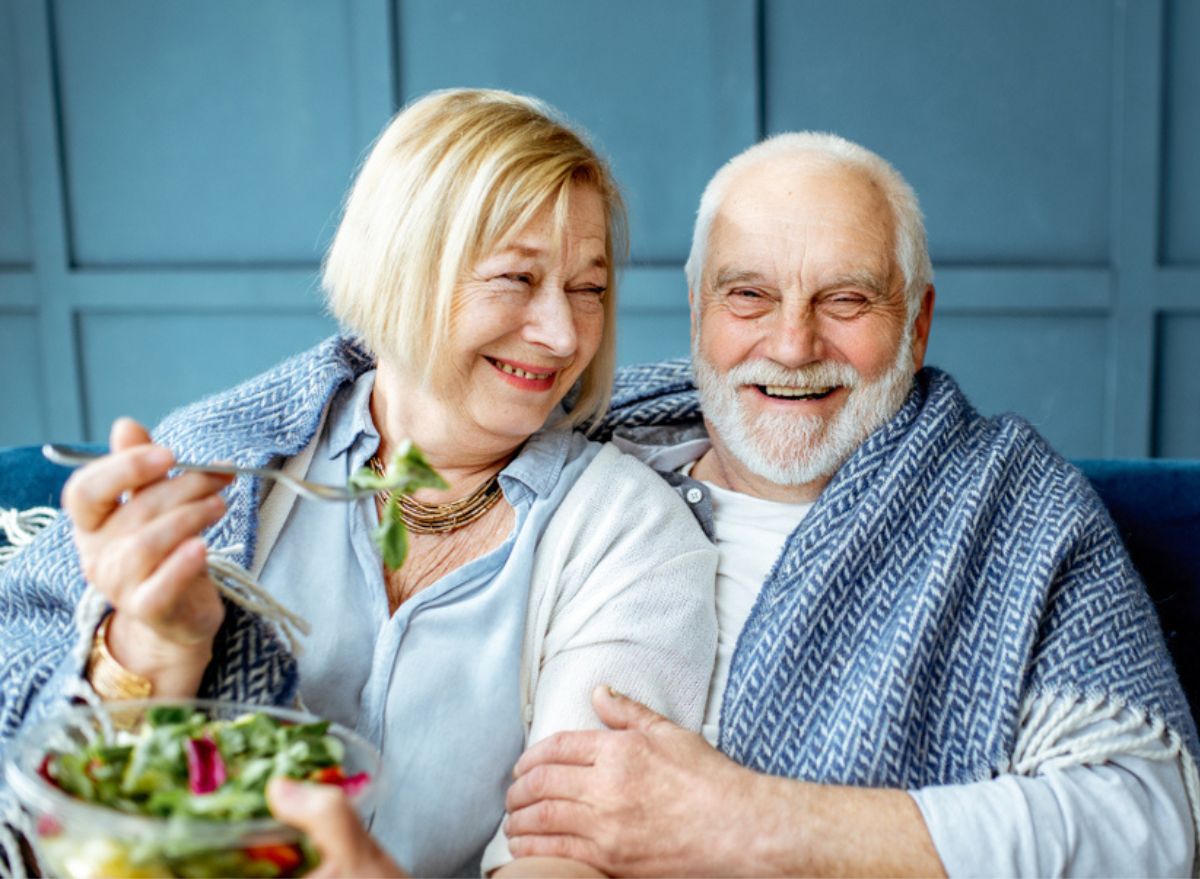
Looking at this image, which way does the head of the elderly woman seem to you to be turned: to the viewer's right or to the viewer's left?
to the viewer's right

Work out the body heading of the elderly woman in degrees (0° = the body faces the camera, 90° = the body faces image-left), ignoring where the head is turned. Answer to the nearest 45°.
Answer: approximately 0°

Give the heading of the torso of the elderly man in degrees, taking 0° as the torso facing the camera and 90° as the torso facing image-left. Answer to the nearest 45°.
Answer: approximately 45°
